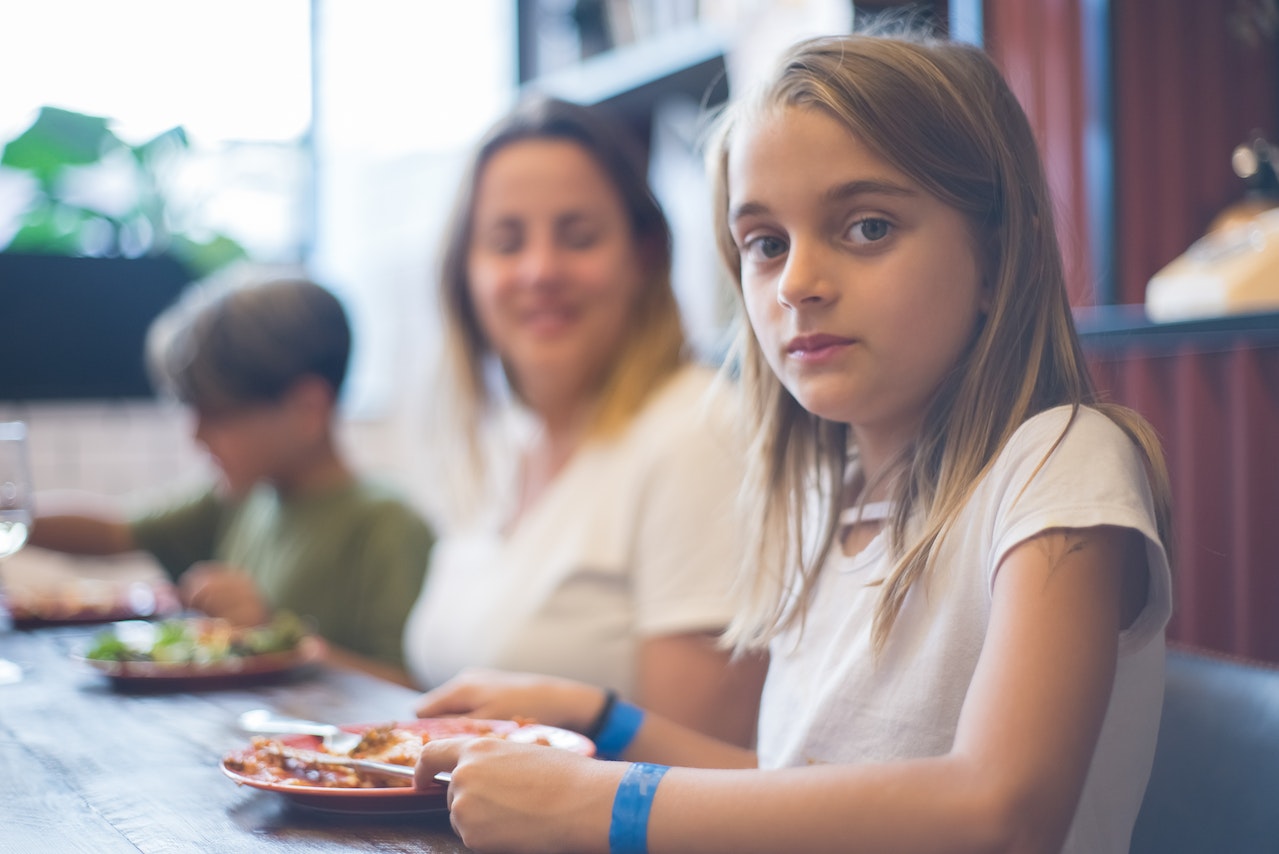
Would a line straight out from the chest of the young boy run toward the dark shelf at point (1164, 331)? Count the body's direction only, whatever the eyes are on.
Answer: no

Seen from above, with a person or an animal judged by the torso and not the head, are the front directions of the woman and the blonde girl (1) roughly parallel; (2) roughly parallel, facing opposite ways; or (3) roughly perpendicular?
roughly parallel

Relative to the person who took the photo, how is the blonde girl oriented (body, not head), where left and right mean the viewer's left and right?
facing the viewer and to the left of the viewer

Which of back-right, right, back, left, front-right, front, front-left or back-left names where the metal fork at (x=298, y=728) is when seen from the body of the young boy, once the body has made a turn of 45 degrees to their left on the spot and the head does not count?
front

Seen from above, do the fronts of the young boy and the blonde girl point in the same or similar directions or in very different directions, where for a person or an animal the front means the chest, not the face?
same or similar directions

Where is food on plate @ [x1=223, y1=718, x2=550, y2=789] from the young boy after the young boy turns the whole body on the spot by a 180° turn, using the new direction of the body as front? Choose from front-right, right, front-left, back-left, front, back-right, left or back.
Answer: back-right

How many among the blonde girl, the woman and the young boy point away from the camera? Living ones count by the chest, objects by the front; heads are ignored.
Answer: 0

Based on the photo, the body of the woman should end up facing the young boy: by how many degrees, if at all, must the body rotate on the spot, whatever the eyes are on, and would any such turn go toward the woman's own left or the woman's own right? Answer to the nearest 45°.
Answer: approximately 90° to the woman's own right

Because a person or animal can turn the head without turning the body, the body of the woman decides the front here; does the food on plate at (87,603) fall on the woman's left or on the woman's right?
on the woman's right
